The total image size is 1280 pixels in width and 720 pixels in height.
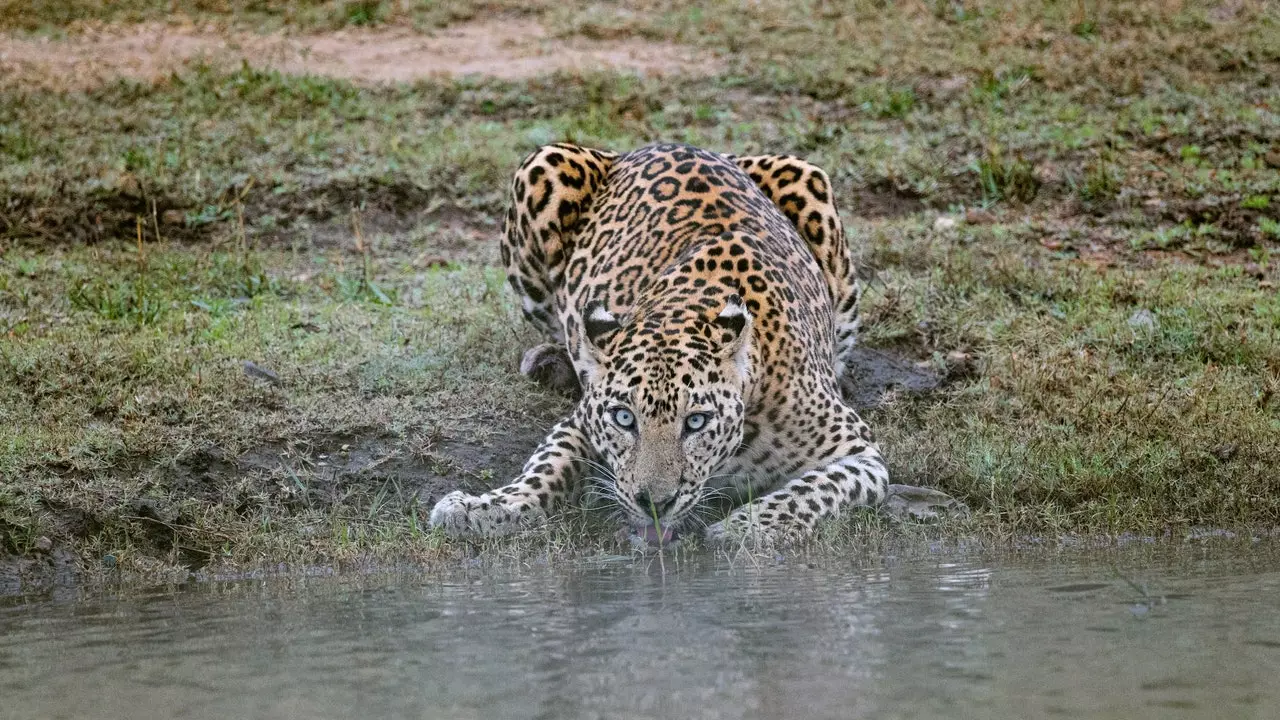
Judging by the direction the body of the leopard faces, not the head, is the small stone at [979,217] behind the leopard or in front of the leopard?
behind

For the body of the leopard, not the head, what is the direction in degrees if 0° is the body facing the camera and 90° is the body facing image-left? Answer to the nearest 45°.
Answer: approximately 0°

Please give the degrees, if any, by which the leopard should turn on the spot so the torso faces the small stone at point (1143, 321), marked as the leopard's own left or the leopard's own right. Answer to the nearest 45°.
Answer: approximately 135° to the leopard's own left

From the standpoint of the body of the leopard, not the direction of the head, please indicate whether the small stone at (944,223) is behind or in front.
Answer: behind

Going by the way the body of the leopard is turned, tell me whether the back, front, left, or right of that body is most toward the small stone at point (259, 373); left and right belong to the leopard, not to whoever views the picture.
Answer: right

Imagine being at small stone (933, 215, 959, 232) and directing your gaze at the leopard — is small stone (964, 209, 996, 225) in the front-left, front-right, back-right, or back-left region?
back-left
